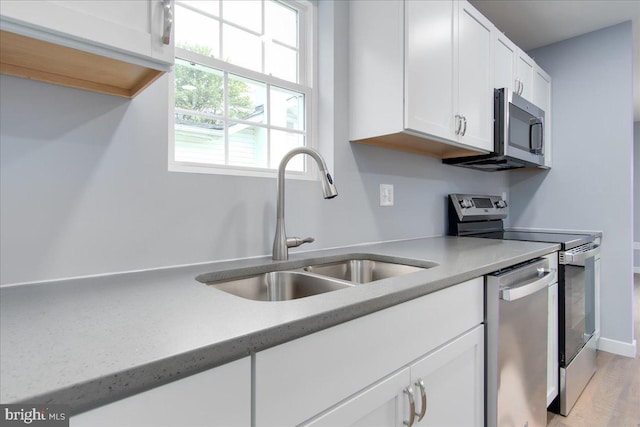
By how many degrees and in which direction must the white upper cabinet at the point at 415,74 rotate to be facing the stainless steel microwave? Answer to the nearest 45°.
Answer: approximately 90° to its left

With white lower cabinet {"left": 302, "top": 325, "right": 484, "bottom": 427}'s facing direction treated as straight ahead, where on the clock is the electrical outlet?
The electrical outlet is roughly at 7 o'clock from the white lower cabinet.

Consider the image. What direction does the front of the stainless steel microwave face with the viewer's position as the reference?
facing to the right of the viewer

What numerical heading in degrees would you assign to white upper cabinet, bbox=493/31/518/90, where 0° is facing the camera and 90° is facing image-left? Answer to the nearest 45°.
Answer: approximately 270°

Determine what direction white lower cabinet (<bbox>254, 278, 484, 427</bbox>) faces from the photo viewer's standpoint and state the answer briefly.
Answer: facing the viewer and to the right of the viewer

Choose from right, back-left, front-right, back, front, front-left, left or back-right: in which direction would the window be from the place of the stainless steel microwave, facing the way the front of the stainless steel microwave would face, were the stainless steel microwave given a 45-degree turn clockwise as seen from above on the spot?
right

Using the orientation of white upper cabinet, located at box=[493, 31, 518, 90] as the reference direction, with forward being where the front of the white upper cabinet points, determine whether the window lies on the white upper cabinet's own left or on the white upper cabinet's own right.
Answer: on the white upper cabinet's own right

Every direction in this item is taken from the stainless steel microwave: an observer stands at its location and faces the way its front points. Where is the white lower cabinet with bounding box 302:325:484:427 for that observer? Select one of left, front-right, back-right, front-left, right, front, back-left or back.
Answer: right

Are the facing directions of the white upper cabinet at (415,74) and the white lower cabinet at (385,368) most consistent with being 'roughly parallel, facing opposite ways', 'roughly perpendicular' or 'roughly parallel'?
roughly parallel

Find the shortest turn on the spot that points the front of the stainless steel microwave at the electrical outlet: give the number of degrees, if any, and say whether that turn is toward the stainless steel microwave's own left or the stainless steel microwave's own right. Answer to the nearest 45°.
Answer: approximately 135° to the stainless steel microwave's own right

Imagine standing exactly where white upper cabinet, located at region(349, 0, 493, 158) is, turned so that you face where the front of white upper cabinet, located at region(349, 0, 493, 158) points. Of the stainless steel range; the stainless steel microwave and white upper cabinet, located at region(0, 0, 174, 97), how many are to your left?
2

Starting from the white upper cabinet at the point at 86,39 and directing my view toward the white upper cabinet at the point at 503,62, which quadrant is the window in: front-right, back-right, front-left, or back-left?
front-left
